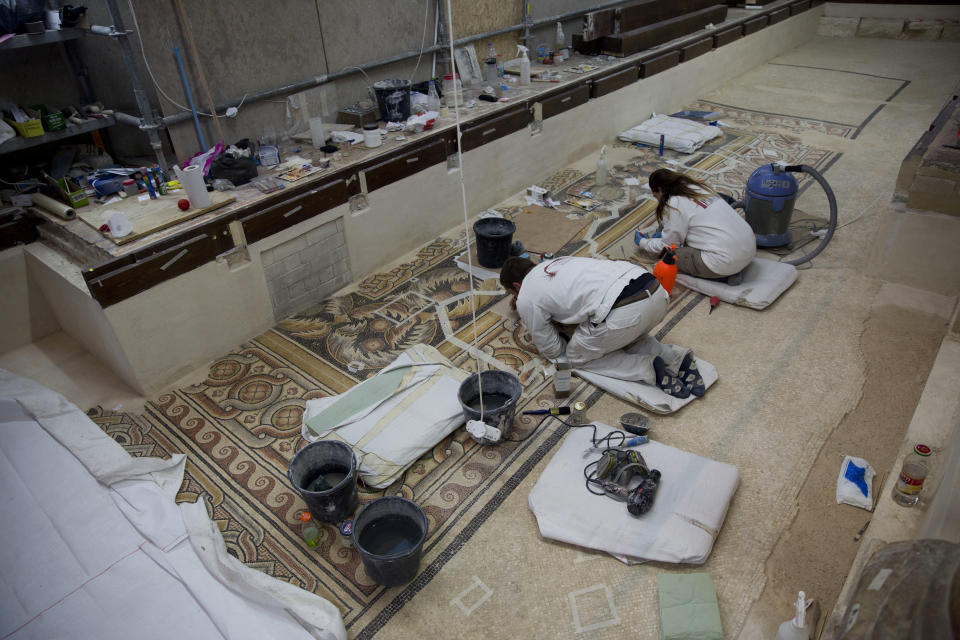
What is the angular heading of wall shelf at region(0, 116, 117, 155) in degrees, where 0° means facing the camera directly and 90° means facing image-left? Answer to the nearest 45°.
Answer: approximately 315°

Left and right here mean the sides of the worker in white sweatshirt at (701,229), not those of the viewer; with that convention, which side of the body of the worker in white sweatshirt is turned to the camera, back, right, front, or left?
left

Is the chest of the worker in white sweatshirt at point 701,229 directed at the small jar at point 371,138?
yes

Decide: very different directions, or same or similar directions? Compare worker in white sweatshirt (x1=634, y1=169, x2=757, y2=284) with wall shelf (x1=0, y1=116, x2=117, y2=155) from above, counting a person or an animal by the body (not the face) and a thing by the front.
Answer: very different directions

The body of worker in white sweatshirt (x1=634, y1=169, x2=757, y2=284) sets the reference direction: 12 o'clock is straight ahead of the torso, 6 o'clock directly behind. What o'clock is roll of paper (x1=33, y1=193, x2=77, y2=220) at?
The roll of paper is roughly at 11 o'clock from the worker in white sweatshirt.

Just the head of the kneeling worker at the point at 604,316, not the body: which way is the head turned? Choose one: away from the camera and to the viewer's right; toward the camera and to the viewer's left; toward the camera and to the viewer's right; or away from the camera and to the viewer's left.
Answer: away from the camera and to the viewer's left

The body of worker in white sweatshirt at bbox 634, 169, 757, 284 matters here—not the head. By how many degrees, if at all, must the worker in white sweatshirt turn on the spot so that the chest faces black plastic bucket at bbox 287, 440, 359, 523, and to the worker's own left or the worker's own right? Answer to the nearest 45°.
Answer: approximately 45° to the worker's own left

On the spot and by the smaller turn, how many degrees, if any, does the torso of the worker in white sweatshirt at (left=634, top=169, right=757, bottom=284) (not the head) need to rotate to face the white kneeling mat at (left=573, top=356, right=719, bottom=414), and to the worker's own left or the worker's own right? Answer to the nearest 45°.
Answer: approximately 90° to the worker's own left

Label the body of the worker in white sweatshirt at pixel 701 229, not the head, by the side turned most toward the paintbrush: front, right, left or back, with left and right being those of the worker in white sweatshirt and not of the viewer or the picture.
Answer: left

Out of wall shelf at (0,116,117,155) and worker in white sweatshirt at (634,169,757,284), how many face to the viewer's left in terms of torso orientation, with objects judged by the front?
1
